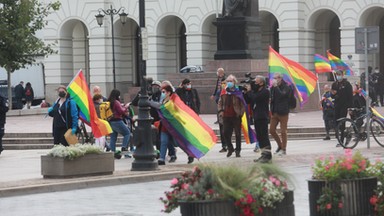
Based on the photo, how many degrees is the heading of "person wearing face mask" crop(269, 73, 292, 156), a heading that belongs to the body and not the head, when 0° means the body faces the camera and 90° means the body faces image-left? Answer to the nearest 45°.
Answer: approximately 45°

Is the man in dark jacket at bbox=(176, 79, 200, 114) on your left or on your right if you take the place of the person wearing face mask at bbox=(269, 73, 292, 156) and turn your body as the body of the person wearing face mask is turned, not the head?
on your right

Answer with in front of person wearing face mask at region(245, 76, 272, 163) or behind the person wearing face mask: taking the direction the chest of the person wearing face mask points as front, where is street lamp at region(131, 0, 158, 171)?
in front

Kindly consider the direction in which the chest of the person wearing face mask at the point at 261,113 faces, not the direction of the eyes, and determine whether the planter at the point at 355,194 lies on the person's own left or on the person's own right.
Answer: on the person's own left
